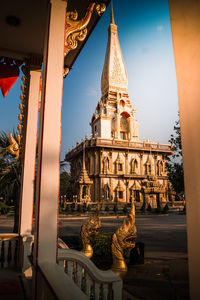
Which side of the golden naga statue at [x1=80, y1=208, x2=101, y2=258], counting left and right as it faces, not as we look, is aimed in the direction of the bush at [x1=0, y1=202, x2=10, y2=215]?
left

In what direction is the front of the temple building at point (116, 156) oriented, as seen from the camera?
facing the viewer and to the right of the viewer

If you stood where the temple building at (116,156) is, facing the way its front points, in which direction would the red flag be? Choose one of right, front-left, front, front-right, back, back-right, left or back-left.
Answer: front-right

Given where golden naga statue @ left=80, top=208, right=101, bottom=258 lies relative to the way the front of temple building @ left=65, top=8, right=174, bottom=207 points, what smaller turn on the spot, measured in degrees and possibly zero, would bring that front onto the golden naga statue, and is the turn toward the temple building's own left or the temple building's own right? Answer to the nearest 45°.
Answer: approximately 45° to the temple building's own right

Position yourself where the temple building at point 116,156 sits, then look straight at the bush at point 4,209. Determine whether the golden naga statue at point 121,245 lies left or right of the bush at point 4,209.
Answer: left

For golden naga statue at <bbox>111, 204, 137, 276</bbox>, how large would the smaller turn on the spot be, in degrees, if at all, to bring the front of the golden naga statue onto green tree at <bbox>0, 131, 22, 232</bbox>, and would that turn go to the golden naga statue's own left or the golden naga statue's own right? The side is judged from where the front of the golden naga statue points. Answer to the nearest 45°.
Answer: approximately 135° to the golden naga statue's own left

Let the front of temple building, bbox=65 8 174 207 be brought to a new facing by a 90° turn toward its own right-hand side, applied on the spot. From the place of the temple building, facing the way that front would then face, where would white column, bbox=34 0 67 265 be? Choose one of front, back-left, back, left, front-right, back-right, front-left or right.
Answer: front-left
